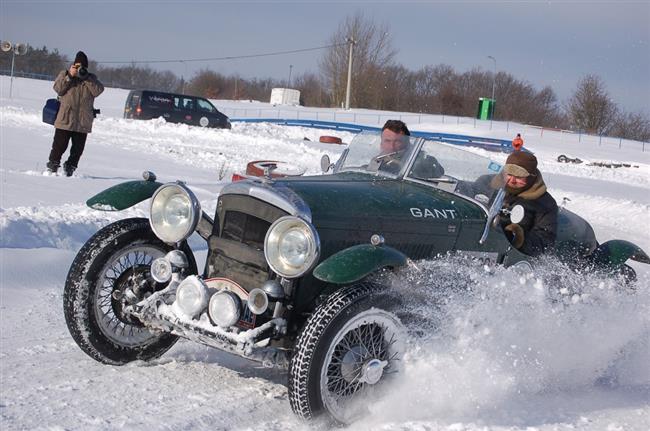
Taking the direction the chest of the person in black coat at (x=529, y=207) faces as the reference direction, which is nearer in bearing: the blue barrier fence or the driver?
the driver

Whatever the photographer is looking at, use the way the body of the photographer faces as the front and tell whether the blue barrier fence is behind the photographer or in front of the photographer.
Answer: behind

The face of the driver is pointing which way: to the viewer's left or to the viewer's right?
to the viewer's left

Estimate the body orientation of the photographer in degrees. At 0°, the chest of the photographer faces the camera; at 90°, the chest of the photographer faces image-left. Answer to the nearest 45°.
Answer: approximately 0°

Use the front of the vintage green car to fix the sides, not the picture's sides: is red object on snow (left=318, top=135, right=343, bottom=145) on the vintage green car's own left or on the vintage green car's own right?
on the vintage green car's own right

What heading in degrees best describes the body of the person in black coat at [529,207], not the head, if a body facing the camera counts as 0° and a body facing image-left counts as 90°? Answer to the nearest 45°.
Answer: approximately 45°

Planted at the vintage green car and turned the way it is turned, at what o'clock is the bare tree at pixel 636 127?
The bare tree is roughly at 5 o'clock from the vintage green car.
